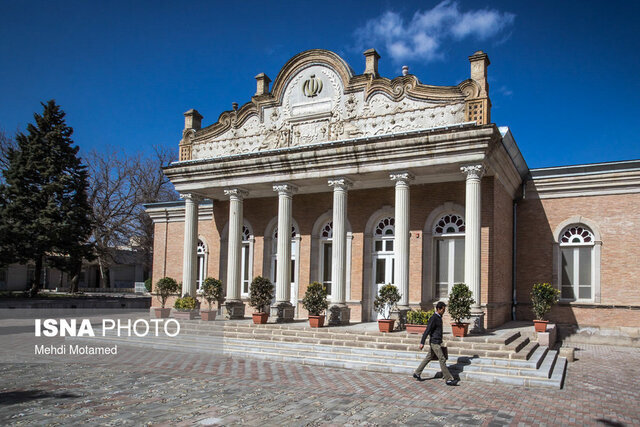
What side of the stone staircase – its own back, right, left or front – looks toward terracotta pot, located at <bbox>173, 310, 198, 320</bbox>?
right

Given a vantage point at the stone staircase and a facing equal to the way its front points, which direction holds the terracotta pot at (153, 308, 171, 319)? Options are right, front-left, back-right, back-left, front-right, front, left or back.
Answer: right

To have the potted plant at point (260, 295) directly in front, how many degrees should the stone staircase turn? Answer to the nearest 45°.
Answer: approximately 90° to its right

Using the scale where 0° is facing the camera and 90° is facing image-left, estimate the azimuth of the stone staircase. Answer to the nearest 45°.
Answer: approximately 45°

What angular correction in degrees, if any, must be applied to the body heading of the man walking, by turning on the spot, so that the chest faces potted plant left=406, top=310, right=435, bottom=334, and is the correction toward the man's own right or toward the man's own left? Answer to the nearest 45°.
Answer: approximately 90° to the man's own left

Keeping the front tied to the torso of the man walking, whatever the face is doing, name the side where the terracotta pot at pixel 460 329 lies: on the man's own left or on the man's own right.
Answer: on the man's own left
